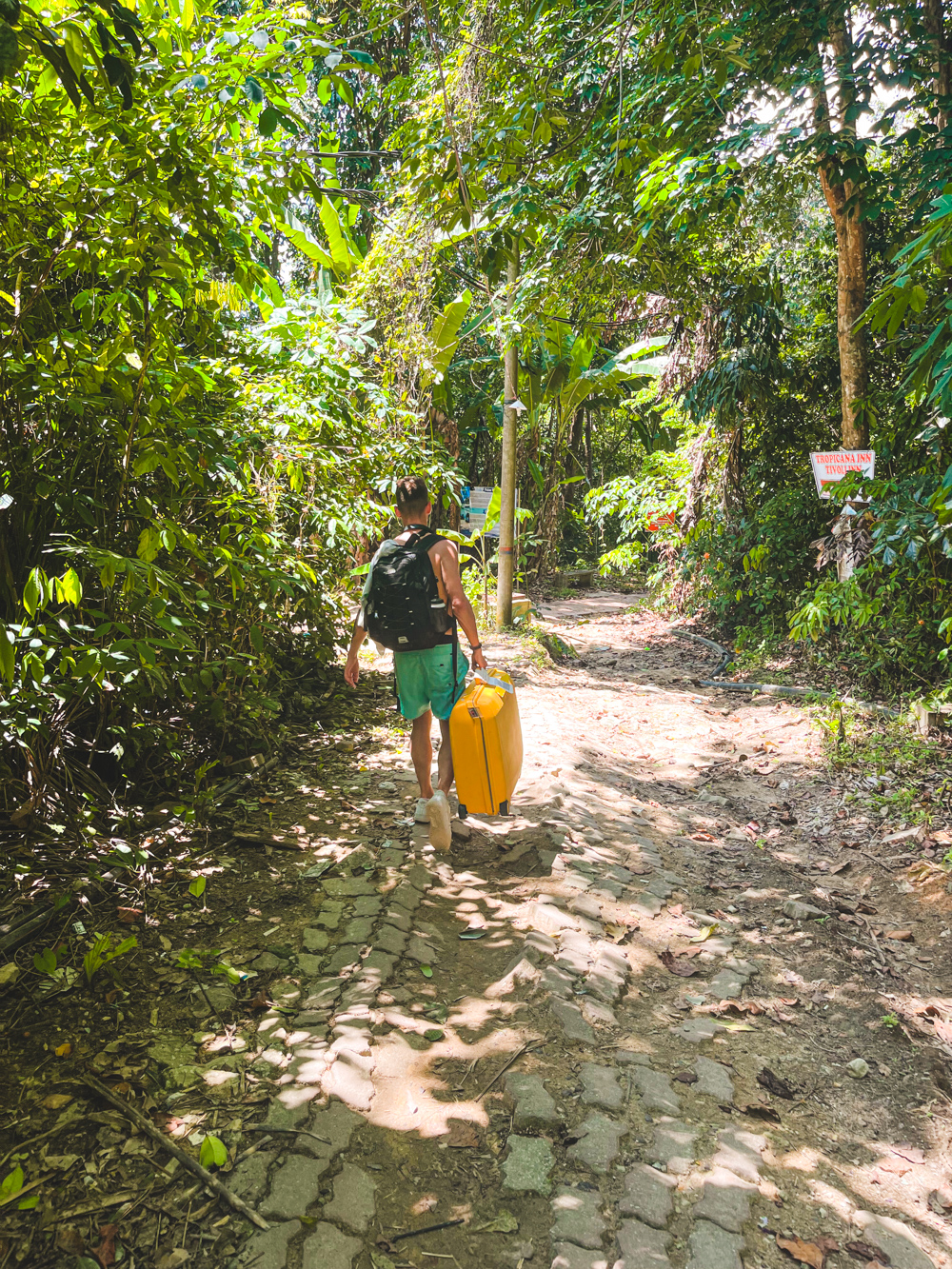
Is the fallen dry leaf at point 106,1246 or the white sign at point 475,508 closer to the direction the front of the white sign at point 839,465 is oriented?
the fallen dry leaf

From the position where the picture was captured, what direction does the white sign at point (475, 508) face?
facing the viewer

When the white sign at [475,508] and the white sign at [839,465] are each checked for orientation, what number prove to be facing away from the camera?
0

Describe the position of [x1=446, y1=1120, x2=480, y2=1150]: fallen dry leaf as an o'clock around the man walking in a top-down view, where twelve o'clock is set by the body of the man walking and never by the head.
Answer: The fallen dry leaf is roughly at 6 o'clock from the man walking.

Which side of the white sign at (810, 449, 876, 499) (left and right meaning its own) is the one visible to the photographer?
front

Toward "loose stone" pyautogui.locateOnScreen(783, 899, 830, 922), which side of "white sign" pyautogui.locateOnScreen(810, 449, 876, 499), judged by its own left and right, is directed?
front

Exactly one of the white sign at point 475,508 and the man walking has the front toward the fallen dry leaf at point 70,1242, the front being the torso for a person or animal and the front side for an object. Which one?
the white sign

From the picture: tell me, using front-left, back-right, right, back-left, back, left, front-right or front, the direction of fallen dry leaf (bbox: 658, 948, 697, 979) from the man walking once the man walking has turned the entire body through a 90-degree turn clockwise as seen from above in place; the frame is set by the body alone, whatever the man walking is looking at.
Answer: front-right

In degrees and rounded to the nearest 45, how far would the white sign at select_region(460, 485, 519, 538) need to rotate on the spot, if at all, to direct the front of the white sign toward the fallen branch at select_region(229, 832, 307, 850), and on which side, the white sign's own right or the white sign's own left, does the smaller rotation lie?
0° — it already faces it

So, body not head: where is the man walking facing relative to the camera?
away from the camera

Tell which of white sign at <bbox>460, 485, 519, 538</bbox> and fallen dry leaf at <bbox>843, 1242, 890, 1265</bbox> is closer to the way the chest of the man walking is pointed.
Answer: the white sign

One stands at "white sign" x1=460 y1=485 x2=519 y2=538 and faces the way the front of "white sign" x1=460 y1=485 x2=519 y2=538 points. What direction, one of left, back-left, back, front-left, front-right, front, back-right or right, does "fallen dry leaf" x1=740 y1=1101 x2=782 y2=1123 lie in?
front

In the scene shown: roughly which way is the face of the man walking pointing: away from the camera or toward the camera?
away from the camera

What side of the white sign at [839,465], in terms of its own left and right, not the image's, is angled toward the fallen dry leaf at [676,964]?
front

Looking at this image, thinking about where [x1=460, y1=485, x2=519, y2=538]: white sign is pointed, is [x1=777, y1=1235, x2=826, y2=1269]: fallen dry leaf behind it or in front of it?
in front

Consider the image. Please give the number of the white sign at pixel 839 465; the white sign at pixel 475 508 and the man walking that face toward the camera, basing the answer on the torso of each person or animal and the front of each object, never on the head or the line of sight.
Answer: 2

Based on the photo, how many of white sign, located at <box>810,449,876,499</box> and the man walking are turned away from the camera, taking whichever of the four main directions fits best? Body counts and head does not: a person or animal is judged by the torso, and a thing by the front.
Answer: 1

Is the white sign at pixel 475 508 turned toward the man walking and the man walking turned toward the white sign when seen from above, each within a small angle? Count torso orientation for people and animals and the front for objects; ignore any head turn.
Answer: yes
